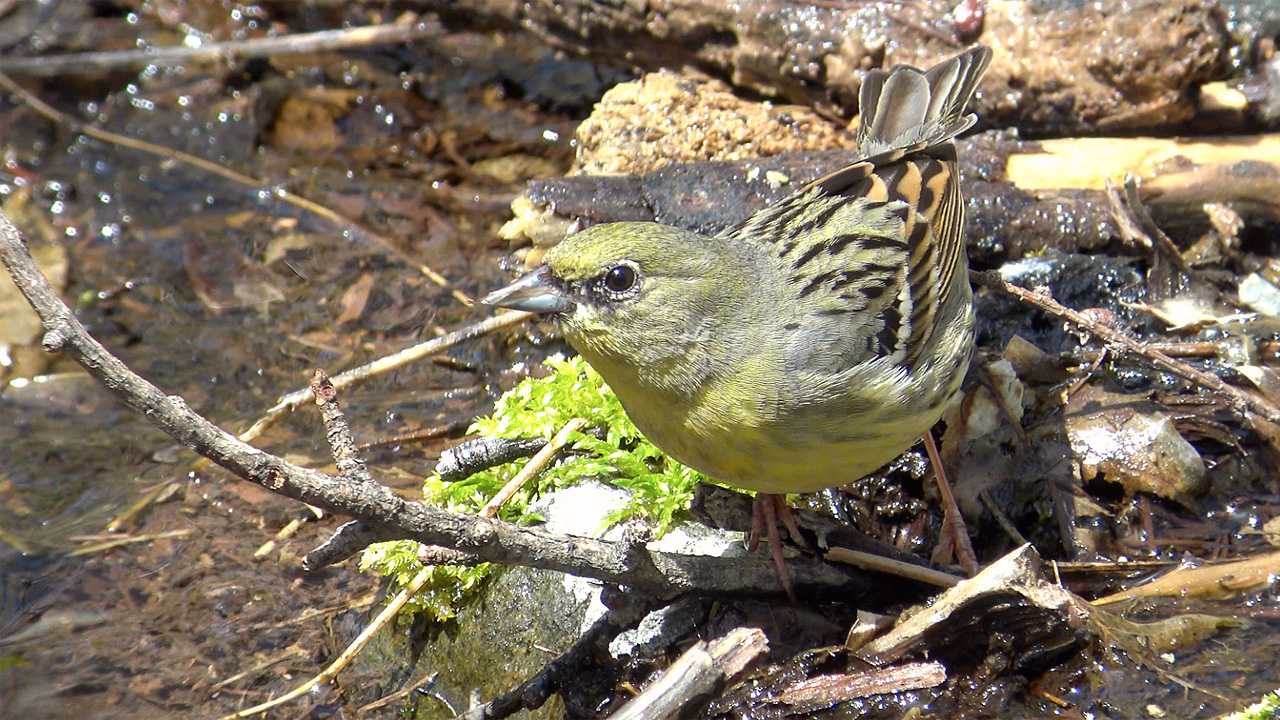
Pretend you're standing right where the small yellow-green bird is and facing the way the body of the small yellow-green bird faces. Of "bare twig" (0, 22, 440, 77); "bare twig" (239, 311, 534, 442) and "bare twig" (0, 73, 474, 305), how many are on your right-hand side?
3

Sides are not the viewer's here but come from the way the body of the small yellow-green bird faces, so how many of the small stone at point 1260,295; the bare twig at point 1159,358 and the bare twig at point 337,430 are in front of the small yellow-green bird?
1

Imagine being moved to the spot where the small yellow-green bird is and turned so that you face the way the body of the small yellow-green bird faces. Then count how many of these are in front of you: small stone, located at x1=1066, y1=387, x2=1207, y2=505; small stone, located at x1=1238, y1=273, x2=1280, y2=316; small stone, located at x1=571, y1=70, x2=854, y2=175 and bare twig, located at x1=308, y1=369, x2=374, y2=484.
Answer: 1

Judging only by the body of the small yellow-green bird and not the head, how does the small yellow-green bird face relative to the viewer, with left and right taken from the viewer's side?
facing the viewer and to the left of the viewer

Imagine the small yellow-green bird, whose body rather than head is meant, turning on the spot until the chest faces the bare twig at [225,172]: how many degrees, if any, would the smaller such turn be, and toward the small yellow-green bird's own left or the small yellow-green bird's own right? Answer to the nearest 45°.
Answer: approximately 90° to the small yellow-green bird's own right

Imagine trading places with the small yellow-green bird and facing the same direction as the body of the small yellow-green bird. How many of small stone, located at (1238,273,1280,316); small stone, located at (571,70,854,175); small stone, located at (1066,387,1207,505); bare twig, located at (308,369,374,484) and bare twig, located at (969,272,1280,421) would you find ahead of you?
1

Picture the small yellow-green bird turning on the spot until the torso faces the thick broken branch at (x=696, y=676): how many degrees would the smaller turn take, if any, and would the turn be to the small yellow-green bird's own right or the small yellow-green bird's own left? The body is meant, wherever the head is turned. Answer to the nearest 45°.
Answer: approximately 45° to the small yellow-green bird's own left

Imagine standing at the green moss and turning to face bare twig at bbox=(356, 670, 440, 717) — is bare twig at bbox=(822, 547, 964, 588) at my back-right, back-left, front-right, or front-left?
back-left

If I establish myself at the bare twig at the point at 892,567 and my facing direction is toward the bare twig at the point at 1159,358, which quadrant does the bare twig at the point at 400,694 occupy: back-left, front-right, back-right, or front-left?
back-left

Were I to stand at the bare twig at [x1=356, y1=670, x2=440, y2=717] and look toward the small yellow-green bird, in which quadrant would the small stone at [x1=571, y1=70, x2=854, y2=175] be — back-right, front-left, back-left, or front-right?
front-left
